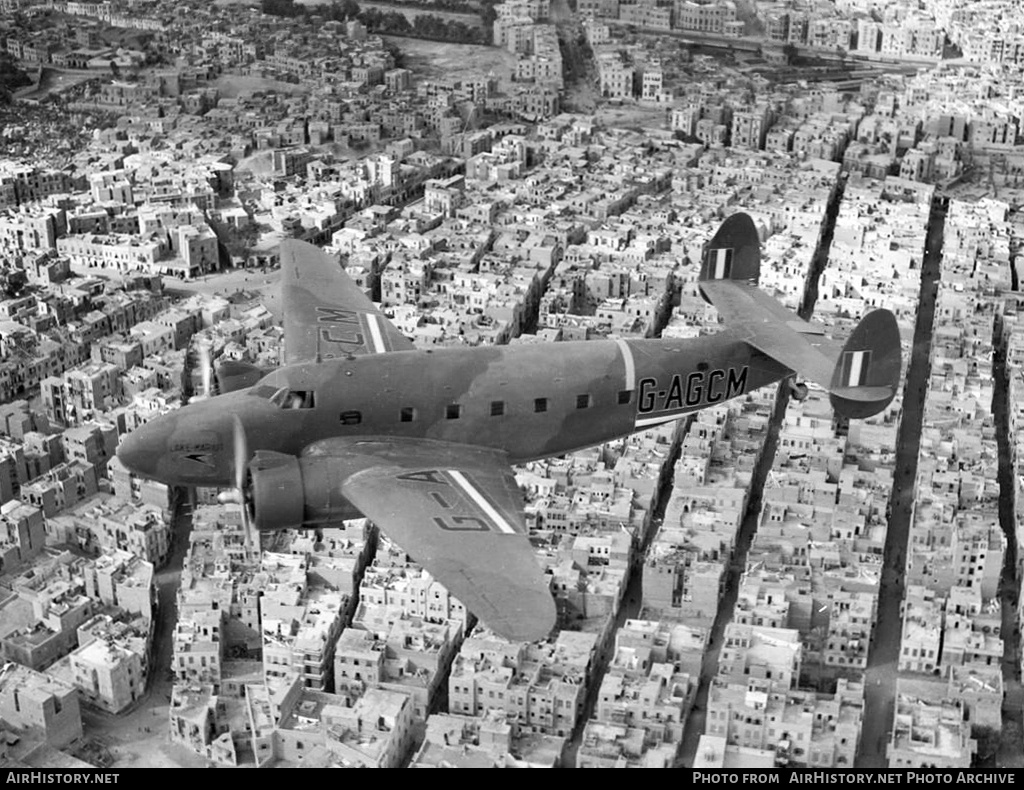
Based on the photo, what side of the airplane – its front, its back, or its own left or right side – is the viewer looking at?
left
